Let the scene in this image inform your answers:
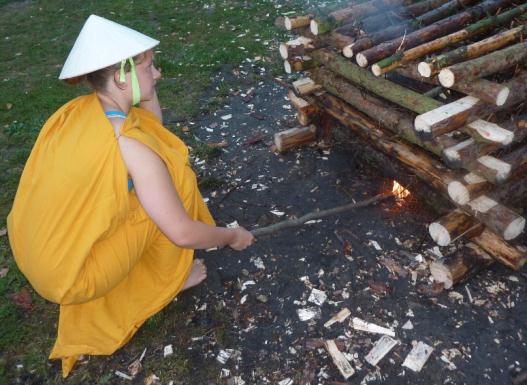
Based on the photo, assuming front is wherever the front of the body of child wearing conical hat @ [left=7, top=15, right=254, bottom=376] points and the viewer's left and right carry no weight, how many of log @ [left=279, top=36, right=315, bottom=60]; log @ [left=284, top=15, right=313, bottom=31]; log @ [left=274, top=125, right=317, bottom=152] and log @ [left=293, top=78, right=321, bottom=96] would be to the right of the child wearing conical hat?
0

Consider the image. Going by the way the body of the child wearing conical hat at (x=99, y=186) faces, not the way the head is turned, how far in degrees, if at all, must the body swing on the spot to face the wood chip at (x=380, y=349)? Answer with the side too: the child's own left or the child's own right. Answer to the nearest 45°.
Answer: approximately 45° to the child's own right

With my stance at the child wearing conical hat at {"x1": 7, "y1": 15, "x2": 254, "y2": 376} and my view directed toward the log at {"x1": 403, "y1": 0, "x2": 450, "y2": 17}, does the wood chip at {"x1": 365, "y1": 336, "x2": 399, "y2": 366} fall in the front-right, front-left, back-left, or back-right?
front-right

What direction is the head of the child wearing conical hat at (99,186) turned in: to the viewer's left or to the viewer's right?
to the viewer's right

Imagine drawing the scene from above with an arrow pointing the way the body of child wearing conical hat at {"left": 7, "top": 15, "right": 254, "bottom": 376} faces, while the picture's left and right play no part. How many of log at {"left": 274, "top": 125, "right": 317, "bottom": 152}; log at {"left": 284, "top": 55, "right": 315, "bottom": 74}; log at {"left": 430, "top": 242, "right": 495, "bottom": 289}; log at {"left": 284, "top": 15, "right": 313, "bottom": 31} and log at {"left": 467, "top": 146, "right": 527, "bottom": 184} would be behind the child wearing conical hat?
0

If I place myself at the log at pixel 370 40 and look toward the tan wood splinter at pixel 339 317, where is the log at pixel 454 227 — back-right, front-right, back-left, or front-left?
front-left

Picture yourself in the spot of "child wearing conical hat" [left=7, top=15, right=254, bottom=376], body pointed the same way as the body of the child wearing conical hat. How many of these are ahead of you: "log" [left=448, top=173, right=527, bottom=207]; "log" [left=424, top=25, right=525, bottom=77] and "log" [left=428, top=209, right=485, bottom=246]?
3

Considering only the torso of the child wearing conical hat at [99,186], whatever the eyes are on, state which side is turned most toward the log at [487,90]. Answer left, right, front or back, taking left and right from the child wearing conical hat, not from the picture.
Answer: front

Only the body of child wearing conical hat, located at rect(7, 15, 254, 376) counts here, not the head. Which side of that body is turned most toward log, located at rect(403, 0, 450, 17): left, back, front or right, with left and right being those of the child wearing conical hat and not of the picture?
front

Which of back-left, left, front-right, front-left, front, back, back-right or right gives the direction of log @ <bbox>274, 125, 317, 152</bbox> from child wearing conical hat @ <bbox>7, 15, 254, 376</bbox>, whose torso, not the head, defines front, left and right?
front-left

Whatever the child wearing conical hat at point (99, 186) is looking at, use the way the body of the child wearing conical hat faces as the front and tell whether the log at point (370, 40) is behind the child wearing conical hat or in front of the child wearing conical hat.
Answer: in front

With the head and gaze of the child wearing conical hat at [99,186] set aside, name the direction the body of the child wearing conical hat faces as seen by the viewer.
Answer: to the viewer's right

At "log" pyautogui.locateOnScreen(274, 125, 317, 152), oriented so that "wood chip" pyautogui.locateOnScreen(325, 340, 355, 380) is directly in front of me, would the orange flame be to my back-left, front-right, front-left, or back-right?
front-left

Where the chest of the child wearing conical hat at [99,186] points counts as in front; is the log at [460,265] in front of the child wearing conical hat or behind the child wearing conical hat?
in front

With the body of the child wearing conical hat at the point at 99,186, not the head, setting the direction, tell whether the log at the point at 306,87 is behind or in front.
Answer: in front
